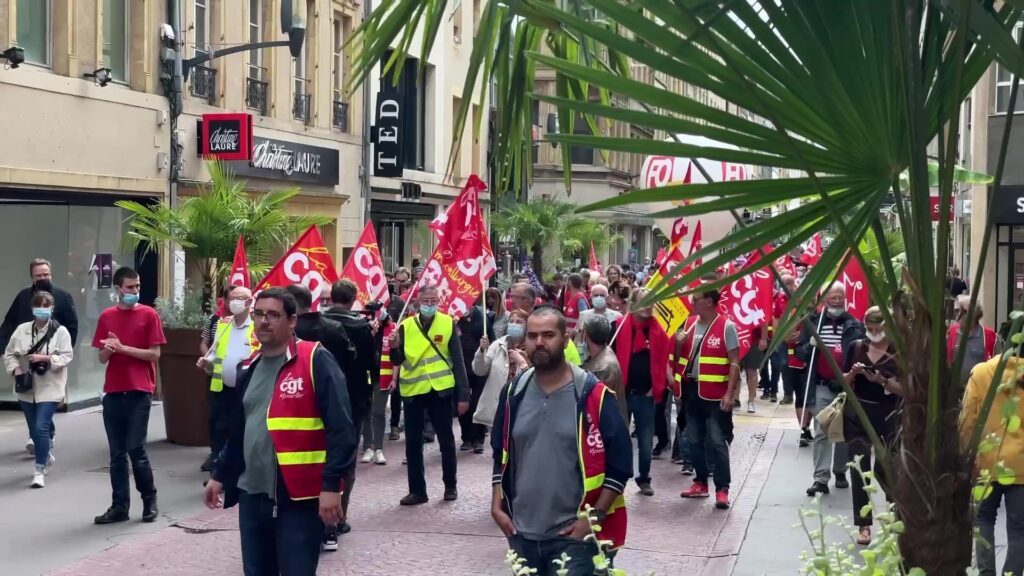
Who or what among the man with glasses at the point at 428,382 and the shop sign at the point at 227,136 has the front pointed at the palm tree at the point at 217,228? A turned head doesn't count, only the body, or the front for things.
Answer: the shop sign

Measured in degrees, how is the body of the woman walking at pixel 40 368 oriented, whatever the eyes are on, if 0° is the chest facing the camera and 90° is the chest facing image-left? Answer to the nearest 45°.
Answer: approximately 0°

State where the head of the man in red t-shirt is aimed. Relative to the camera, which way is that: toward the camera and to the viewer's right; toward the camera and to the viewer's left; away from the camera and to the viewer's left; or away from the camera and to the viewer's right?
toward the camera and to the viewer's right

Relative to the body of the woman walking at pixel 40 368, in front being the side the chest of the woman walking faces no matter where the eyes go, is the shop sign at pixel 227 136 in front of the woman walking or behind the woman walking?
behind

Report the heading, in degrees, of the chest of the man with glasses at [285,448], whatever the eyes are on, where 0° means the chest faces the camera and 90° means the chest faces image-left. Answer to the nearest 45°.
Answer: approximately 45°

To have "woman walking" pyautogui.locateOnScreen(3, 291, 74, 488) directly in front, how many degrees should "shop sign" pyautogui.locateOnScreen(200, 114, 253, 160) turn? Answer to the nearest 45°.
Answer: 0° — it already faces them

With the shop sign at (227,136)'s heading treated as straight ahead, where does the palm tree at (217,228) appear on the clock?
The palm tree is roughly at 12 o'clock from the shop sign.

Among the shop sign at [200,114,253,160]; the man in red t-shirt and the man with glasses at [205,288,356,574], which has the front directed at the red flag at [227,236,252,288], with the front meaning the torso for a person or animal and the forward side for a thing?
the shop sign
